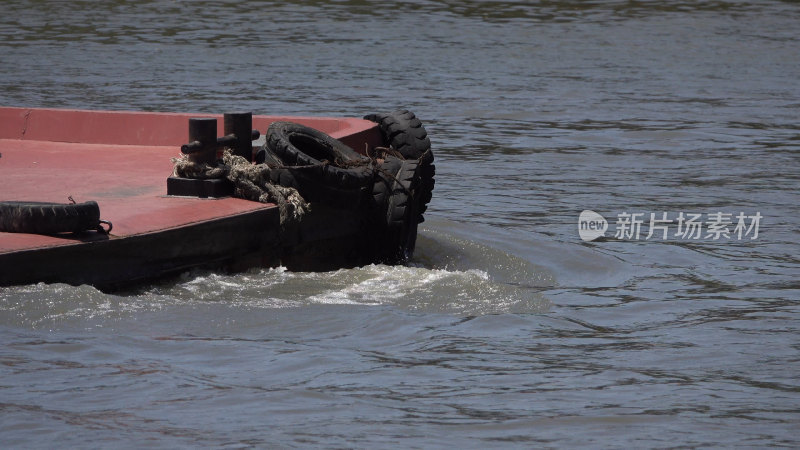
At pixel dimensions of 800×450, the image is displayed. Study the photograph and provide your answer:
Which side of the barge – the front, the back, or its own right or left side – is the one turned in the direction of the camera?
right
